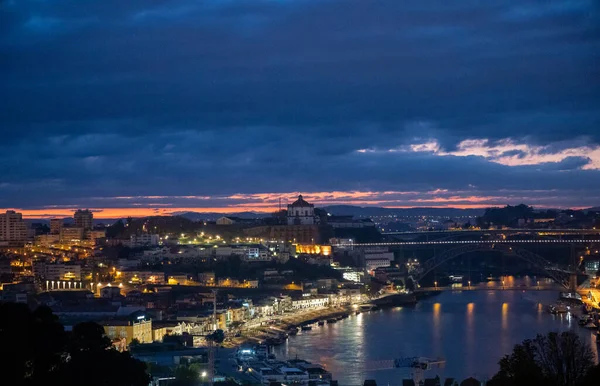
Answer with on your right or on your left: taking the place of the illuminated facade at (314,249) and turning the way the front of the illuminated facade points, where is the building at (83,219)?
on your right

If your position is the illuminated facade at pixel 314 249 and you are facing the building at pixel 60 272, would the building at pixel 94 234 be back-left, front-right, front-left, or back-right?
front-right

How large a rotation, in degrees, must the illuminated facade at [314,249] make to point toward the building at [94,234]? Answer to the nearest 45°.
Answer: approximately 90° to its right

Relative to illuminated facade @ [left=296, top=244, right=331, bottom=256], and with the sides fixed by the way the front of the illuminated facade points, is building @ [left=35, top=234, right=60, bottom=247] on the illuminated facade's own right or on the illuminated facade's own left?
on the illuminated facade's own right

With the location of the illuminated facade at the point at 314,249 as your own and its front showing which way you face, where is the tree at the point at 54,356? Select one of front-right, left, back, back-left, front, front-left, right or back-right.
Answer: front

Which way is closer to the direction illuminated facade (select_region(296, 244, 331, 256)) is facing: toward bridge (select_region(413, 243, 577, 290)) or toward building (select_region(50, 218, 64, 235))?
the bridge

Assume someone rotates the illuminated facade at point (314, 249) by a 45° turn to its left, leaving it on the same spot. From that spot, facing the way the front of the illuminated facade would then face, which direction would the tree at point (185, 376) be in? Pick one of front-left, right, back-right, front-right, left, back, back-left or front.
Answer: front-right

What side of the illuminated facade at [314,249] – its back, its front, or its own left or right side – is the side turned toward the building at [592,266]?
left

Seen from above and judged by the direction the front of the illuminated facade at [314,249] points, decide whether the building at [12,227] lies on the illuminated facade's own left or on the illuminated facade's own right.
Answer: on the illuminated facade's own right

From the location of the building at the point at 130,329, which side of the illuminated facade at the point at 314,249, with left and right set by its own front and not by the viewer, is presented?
front

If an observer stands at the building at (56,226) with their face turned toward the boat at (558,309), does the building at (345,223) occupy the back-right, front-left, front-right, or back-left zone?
front-left

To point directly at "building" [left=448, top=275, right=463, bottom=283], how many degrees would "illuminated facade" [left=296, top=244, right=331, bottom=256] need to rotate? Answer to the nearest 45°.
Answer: approximately 90° to its left

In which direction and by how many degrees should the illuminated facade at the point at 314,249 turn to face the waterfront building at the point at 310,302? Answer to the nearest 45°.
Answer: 0° — it already faces it

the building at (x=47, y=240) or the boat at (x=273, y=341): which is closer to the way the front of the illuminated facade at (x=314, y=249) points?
the boat

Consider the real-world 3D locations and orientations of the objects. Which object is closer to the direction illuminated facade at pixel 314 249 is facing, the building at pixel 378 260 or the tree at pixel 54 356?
the tree

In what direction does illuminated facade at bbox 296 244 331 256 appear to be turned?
toward the camera

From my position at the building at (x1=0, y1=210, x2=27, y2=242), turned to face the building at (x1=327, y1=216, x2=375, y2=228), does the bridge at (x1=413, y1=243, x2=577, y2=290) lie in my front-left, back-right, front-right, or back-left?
front-right
